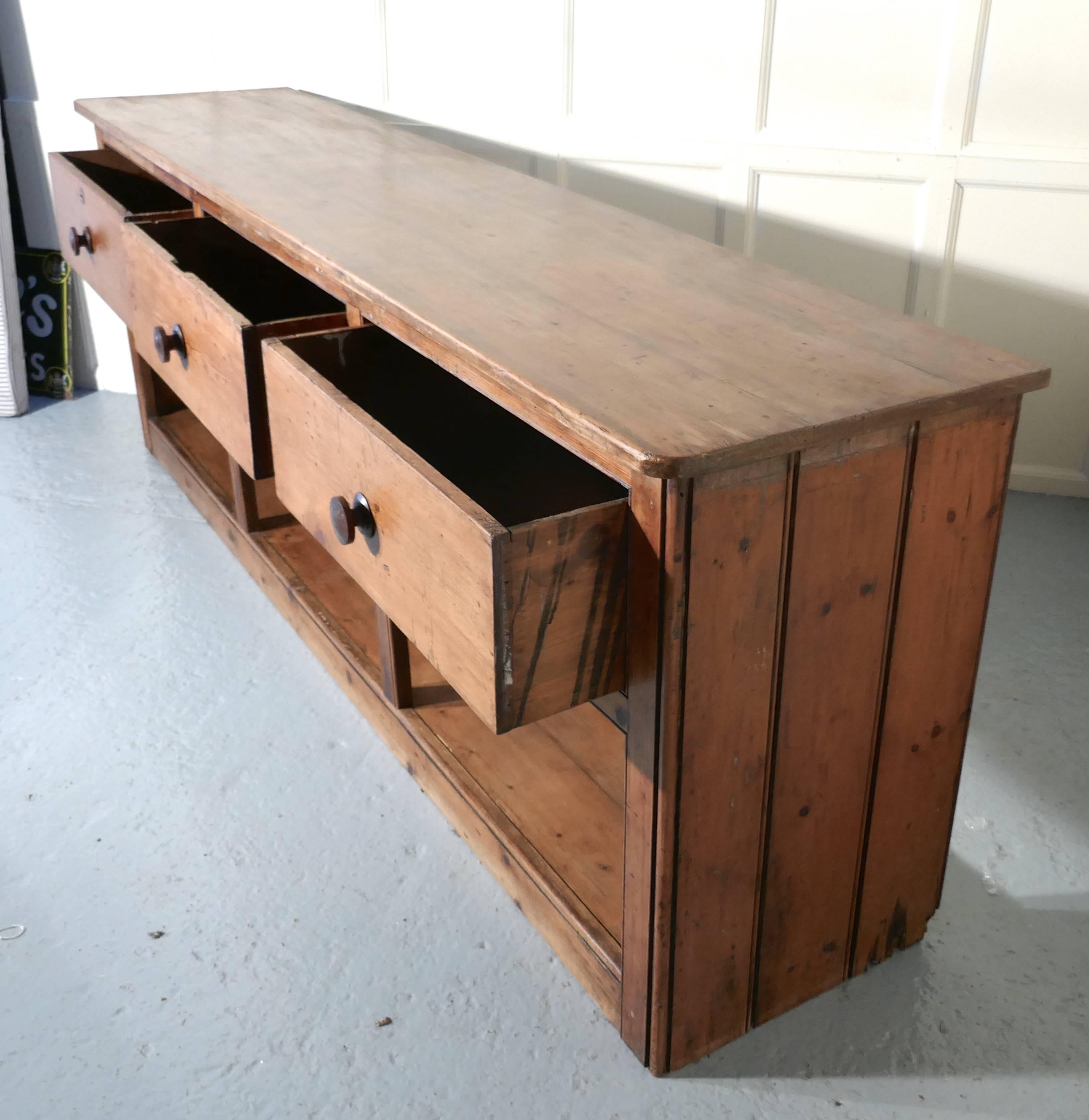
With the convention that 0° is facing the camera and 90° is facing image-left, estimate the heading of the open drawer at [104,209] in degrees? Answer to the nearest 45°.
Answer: approximately 45°

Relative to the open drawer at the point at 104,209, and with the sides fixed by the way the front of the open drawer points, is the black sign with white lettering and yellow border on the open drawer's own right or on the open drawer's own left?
on the open drawer's own right
